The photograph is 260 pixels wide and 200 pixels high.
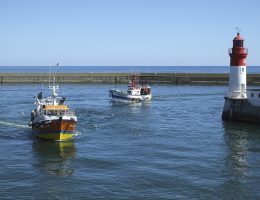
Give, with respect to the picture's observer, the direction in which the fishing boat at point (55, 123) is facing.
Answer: facing the viewer
